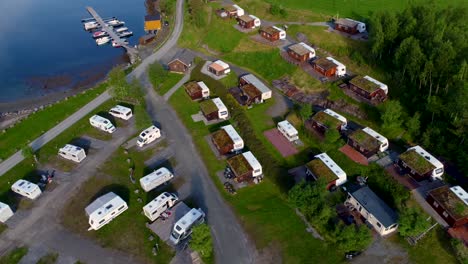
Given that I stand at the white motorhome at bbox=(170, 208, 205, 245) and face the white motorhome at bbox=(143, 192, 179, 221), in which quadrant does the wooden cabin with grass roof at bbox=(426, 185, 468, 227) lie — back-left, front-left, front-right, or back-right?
back-right

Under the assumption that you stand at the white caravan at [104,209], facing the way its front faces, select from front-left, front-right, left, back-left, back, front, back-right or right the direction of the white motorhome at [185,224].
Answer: left

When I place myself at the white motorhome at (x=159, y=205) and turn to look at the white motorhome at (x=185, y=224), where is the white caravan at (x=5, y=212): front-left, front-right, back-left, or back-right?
back-right

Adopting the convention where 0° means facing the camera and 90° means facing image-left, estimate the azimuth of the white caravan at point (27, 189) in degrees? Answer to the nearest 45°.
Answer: approximately 315°

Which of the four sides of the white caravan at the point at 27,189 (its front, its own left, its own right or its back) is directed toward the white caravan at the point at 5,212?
right

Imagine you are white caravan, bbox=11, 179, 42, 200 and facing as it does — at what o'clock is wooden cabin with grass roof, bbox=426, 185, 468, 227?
The wooden cabin with grass roof is roughly at 12 o'clock from the white caravan.

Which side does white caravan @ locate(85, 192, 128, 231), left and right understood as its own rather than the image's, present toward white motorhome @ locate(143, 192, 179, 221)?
left

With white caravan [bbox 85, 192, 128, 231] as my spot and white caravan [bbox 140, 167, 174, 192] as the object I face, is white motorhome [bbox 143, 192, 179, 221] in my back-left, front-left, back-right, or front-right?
front-right

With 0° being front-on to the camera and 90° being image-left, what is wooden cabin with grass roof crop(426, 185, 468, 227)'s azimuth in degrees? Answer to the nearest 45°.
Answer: approximately 45°

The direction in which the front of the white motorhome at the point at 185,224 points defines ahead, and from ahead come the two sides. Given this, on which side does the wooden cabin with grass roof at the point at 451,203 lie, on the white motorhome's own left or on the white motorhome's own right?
on the white motorhome's own left

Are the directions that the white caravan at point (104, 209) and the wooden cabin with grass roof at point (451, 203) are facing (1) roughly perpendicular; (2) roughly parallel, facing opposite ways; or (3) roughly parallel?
roughly parallel
